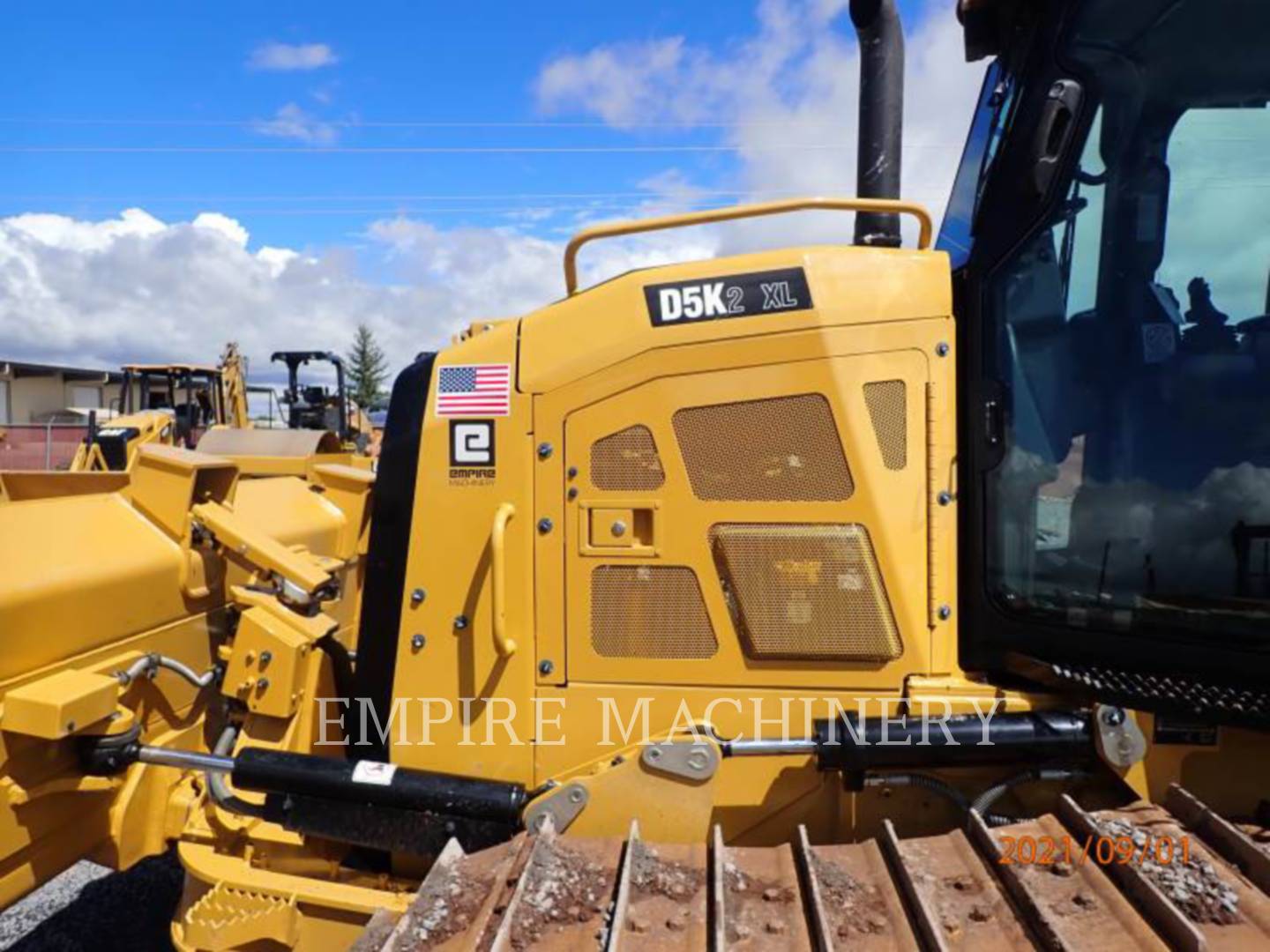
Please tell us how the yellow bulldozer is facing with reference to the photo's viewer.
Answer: facing to the left of the viewer

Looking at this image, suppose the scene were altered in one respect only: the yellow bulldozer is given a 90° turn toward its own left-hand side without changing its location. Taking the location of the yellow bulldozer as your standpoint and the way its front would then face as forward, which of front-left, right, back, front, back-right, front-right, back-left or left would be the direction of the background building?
back-right

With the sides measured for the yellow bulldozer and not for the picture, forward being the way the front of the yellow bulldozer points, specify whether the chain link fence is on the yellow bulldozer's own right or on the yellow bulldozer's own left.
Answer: on the yellow bulldozer's own right
